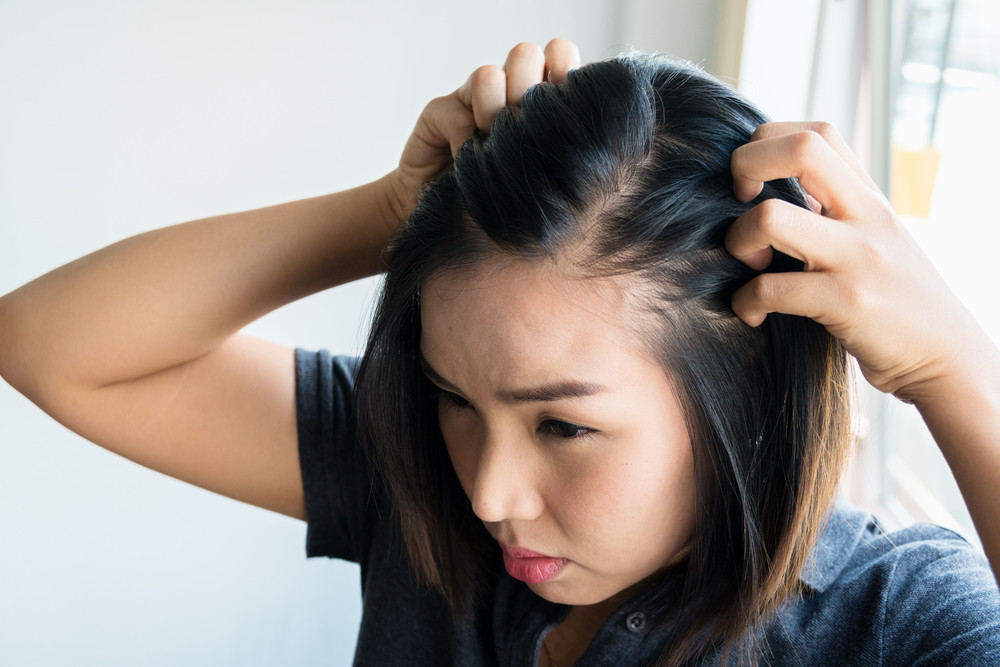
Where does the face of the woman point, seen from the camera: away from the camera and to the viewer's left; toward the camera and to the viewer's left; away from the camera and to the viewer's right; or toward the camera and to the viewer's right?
toward the camera and to the viewer's left

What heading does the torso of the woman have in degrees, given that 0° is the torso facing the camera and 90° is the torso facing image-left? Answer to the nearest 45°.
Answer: approximately 45°
